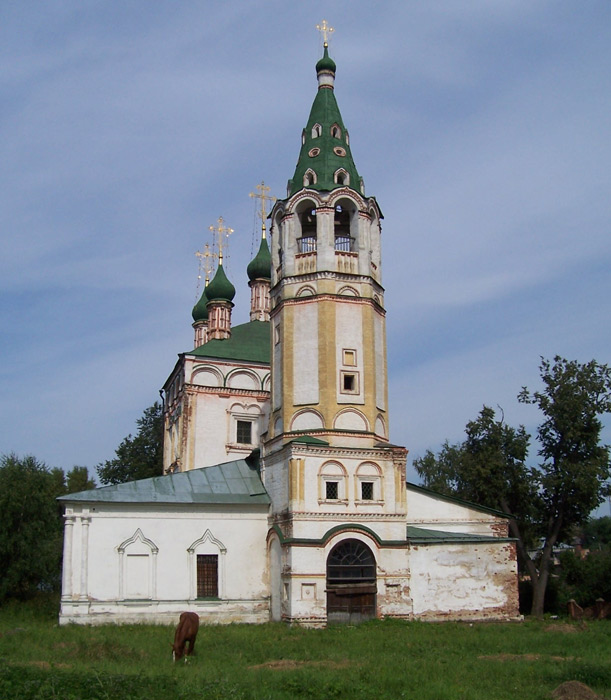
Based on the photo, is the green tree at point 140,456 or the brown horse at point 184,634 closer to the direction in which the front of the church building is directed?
the brown horse

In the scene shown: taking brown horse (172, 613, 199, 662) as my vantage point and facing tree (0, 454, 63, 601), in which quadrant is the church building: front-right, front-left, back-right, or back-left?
front-right

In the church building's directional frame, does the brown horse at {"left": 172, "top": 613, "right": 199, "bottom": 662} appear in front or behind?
in front

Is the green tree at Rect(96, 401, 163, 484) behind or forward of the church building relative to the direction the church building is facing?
behind

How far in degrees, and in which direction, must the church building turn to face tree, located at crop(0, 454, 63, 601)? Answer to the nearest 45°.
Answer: approximately 135° to its right

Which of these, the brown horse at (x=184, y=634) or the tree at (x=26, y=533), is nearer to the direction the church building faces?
the brown horse

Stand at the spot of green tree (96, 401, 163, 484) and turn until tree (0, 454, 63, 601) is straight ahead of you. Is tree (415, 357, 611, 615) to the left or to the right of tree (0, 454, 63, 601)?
left

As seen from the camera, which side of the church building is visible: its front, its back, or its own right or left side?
front

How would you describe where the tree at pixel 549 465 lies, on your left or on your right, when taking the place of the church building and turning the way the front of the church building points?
on your left
